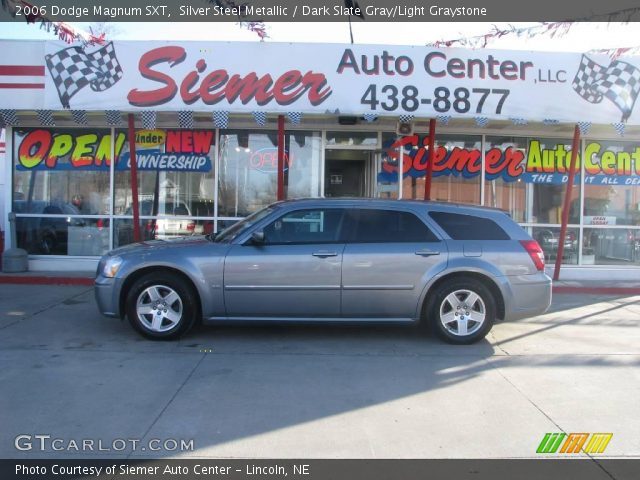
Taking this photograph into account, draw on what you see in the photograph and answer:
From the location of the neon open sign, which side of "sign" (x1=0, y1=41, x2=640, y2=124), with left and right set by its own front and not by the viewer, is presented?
back

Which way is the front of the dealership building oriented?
toward the camera

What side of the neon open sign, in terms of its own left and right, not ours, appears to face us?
front

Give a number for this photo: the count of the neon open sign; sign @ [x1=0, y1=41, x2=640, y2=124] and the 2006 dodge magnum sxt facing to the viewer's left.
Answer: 1

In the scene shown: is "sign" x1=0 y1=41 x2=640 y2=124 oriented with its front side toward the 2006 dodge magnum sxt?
yes

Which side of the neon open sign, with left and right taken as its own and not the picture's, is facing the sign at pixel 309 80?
front

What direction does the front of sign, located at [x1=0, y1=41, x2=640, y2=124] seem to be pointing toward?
toward the camera

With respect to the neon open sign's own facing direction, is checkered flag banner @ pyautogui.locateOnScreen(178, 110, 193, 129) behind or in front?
in front

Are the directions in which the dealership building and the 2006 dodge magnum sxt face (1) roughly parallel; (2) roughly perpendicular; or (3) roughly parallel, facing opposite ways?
roughly perpendicular

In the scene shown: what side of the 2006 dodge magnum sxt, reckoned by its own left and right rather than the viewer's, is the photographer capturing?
left
